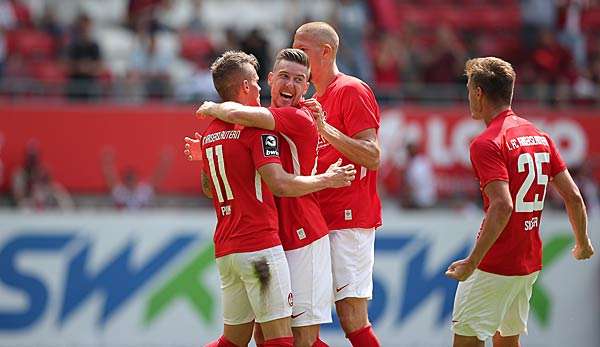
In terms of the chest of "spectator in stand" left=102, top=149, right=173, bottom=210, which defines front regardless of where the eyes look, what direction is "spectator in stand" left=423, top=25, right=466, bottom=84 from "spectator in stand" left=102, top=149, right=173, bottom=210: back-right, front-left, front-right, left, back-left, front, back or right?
left

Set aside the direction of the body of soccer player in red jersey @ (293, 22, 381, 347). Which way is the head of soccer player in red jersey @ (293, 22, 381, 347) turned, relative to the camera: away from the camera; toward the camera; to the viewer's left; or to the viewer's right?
to the viewer's left

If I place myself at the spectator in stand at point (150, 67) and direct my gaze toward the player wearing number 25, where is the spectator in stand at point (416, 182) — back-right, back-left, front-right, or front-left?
front-left

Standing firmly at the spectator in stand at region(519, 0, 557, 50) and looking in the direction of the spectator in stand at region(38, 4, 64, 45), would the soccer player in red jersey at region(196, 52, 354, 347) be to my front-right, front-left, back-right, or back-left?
front-left

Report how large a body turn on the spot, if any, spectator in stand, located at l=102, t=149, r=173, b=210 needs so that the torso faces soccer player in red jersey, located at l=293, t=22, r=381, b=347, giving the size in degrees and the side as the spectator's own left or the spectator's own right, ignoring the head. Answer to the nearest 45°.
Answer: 0° — they already face them

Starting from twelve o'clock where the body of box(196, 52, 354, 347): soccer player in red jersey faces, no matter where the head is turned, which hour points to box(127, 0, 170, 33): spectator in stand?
The spectator in stand is roughly at 10 o'clock from the soccer player in red jersey.

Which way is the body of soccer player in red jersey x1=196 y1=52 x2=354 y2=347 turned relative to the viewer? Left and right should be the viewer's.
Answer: facing away from the viewer and to the right of the viewer

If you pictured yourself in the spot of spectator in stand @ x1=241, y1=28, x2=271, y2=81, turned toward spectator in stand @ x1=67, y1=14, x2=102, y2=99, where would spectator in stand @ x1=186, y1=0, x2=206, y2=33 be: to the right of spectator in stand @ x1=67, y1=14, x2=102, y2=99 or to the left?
right

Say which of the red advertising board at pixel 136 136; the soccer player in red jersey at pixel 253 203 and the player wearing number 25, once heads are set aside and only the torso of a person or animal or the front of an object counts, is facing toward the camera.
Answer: the red advertising board

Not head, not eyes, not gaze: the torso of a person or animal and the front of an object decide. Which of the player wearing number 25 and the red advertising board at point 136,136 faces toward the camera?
the red advertising board

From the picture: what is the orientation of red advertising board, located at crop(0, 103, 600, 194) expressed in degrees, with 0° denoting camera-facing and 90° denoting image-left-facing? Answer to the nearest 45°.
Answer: approximately 0°

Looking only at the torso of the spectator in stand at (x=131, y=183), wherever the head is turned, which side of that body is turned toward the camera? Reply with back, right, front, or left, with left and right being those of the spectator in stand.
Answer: front

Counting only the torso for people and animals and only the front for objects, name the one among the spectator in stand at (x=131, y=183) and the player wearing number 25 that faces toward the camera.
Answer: the spectator in stand

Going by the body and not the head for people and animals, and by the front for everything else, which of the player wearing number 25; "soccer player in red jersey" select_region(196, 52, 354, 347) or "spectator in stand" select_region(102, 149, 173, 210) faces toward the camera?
the spectator in stand
